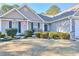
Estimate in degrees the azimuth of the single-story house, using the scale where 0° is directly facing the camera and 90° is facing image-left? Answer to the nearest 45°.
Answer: approximately 0°

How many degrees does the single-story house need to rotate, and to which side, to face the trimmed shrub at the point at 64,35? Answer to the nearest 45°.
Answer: approximately 90° to its left
